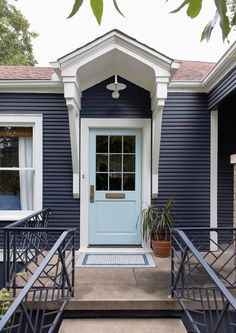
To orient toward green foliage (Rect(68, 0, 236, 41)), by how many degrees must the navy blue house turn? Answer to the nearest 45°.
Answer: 0° — it already faces it

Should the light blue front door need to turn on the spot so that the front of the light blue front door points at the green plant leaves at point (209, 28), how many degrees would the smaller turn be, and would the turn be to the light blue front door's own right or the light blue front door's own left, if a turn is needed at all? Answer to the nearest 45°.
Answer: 0° — it already faces it

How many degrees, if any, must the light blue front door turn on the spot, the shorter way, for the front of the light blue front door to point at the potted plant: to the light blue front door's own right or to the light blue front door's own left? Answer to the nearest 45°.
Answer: approximately 45° to the light blue front door's own left

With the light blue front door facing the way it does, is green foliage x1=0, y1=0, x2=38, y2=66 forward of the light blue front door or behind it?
behind

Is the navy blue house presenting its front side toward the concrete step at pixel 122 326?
yes

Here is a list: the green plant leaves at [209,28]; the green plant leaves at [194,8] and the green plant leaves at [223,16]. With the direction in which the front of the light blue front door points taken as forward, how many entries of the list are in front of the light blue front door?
3

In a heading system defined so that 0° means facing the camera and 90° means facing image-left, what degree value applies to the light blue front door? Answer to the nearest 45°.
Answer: approximately 0°

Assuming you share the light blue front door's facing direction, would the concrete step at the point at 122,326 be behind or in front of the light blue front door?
in front

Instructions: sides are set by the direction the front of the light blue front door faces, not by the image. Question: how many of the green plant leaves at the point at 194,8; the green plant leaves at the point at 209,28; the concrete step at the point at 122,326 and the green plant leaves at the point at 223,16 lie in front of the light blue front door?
4

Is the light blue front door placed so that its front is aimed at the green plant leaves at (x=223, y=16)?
yes

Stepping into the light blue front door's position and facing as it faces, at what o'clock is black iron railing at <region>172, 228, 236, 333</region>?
The black iron railing is roughly at 11 o'clock from the light blue front door.
